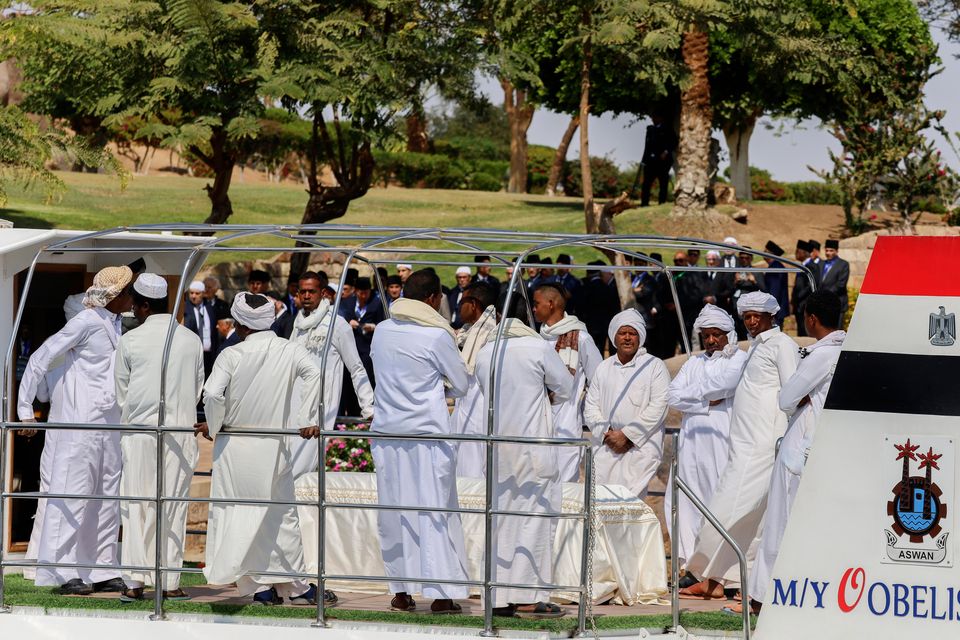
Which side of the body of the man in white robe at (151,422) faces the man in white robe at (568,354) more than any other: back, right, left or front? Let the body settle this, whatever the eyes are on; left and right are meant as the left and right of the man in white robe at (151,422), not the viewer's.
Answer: right

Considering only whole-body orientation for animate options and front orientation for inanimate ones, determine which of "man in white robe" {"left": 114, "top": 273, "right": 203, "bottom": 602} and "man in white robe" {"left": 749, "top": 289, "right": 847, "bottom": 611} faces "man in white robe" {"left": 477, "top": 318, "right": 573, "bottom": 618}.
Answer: "man in white robe" {"left": 749, "top": 289, "right": 847, "bottom": 611}

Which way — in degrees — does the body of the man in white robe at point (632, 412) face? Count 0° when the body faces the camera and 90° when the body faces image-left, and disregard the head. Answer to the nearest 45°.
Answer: approximately 0°

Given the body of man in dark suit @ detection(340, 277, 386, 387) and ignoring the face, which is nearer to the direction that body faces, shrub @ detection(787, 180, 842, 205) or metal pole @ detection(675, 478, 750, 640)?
the metal pole

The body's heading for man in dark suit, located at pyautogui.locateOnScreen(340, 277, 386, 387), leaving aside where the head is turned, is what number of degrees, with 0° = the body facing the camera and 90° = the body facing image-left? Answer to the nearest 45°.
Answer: approximately 0°

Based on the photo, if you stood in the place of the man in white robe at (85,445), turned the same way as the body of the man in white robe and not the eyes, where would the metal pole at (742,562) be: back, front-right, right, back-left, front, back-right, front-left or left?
front-right

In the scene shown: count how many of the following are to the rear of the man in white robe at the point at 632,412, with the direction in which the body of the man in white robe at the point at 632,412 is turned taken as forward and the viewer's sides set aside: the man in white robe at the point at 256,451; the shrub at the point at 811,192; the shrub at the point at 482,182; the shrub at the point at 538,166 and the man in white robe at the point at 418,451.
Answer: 3

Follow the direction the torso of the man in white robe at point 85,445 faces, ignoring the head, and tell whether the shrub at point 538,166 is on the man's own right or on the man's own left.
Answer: on the man's own left

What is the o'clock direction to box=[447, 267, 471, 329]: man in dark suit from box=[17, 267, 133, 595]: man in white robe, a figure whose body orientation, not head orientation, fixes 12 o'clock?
The man in dark suit is roughly at 10 o'clock from the man in white robe.

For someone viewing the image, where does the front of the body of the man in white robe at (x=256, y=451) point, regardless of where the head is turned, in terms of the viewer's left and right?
facing away from the viewer

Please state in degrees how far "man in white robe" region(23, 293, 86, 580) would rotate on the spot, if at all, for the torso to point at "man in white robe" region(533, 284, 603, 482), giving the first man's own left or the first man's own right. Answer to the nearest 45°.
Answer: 0° — they already face them

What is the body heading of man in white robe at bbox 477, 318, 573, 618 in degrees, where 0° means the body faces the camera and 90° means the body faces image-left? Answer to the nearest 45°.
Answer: approximately 225°

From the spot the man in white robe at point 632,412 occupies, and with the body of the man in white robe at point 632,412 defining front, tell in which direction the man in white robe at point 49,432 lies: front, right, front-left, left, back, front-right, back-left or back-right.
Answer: right
